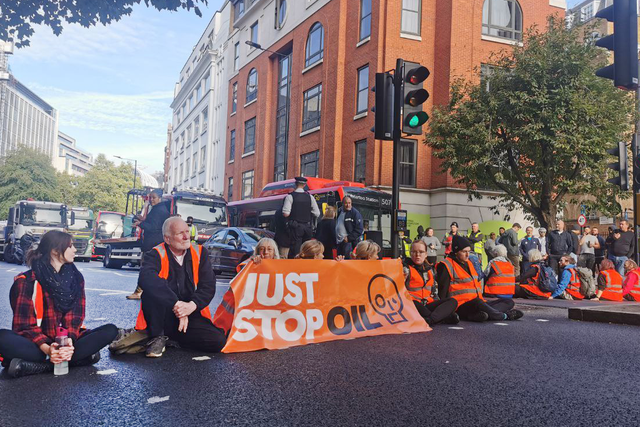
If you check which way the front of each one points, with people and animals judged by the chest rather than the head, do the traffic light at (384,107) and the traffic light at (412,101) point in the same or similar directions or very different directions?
very different directions

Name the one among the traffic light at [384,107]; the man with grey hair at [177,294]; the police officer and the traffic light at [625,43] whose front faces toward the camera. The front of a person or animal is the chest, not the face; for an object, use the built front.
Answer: the man with grey hair

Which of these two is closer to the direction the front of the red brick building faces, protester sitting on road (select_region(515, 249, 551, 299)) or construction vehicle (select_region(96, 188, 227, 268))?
the construction vehicle

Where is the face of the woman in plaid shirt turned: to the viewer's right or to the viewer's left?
to the viewer's right

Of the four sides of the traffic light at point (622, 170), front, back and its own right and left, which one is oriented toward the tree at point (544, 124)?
right

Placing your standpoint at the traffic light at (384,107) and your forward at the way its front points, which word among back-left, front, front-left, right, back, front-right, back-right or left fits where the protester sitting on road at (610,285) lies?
right

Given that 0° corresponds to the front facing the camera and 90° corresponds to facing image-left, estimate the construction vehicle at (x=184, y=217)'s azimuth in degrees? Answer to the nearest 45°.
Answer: approximately 315°

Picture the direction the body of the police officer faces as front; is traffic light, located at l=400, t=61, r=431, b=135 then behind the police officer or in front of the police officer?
behind
